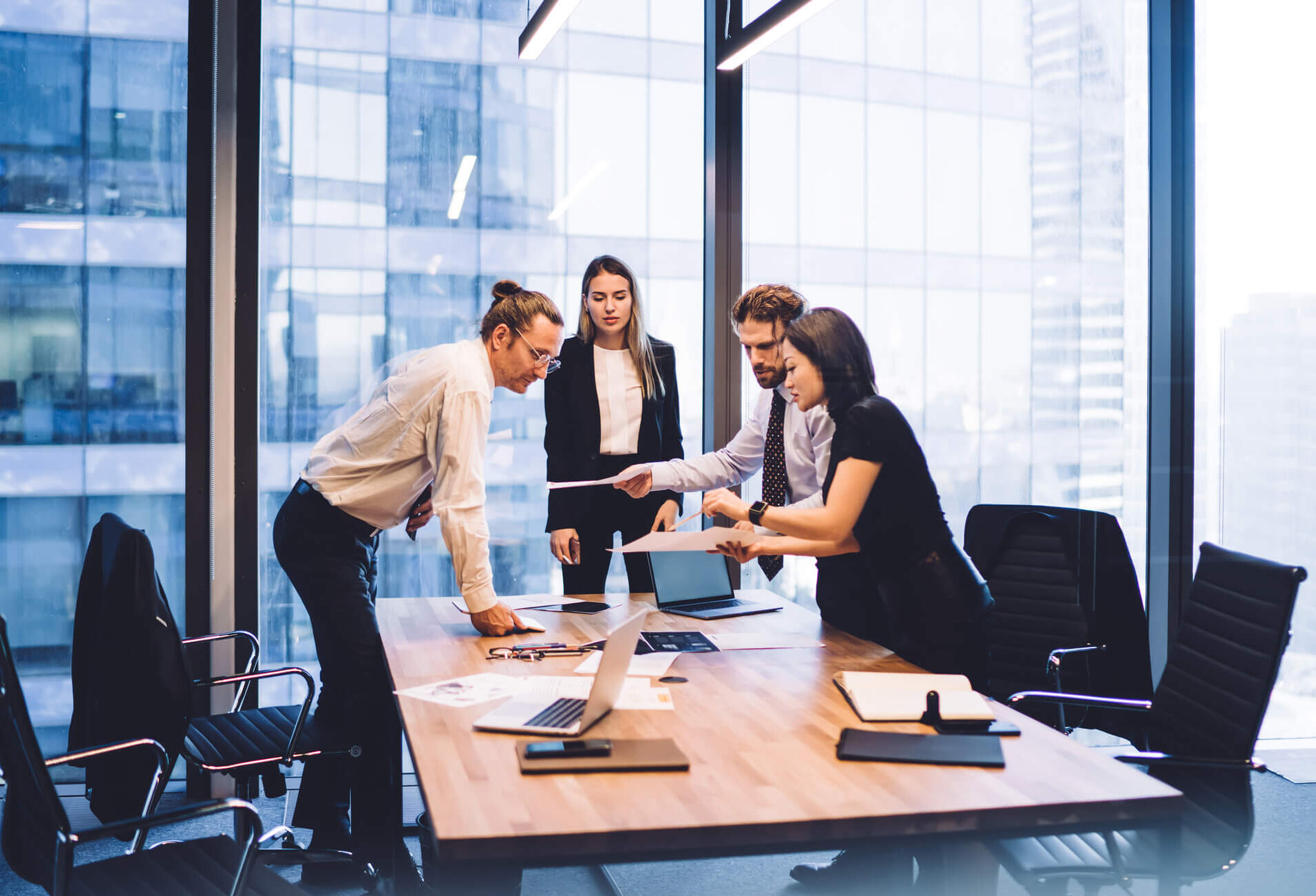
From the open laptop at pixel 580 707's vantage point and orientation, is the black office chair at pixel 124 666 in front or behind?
in front

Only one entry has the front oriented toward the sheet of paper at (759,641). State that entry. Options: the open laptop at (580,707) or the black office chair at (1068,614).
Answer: the black office chair

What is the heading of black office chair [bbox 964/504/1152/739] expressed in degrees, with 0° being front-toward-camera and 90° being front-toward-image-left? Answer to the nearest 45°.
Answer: approximately 45°

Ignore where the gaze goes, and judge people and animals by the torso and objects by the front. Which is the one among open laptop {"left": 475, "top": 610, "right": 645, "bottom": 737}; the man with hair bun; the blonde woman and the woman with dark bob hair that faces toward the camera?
the blonde woman

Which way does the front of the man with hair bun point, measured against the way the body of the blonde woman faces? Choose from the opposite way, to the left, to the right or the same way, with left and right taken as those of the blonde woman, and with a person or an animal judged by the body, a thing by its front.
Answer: to the left

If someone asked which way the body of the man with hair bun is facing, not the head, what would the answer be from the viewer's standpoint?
to the viewer's right

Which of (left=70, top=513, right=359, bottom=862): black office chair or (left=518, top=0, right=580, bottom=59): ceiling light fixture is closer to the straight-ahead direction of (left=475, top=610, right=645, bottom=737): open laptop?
the black office chair

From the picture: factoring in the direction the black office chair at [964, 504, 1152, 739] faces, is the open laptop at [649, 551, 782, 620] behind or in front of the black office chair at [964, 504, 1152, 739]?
in front

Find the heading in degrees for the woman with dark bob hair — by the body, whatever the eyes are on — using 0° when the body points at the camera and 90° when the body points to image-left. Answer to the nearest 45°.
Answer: approximately 90°

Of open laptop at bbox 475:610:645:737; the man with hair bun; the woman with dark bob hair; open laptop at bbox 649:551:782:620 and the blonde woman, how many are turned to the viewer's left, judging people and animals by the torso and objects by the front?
2
